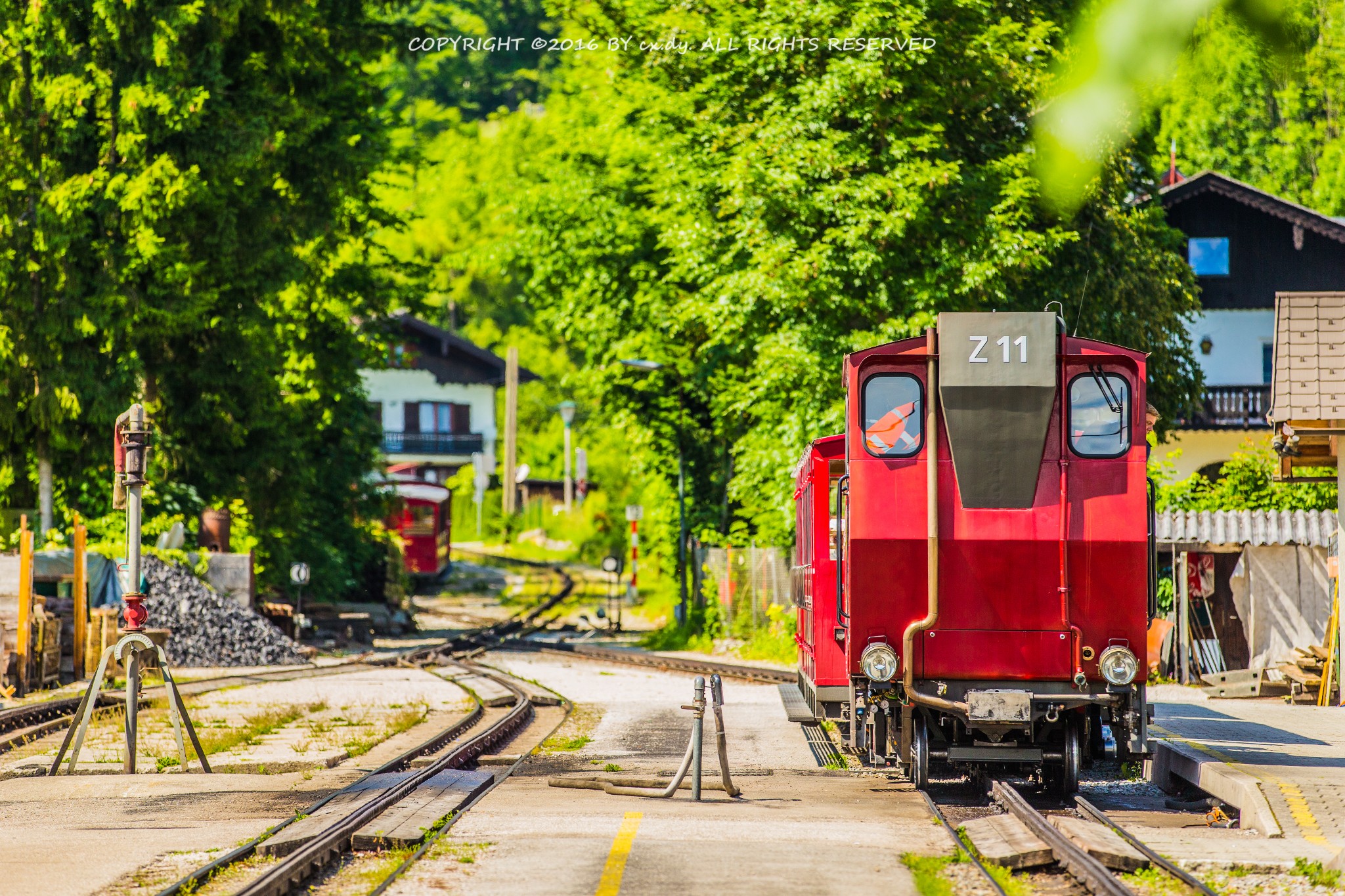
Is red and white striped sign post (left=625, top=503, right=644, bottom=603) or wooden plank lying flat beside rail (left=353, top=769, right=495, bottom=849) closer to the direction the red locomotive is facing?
the wooden plank lying flat beside rail

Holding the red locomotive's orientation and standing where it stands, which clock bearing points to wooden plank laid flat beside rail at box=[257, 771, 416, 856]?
The wooden plank laid flat beside rail is roughly at 2 o'clock from the red locomotive.

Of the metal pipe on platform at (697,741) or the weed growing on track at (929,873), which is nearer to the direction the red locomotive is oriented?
the weed growing on track

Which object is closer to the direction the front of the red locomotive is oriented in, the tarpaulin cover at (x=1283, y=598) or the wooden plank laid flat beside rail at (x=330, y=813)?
the wooden plank laid flat beside rail

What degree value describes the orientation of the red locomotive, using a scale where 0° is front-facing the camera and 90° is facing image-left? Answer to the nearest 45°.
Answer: approximately 0°

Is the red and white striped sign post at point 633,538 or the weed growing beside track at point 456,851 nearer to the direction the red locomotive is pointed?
the weed growing beside track

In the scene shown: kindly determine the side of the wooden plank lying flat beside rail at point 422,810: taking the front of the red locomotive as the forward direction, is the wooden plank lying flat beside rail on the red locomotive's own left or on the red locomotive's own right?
on the red locomotive's own right

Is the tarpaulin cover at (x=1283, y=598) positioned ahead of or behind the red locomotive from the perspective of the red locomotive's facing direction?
behind

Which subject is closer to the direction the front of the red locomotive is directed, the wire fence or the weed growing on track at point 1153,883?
the weed growing on track

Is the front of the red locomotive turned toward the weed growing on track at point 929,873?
yes

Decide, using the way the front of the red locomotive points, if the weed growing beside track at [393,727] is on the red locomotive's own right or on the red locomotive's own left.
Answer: on the red locomotive's own right
